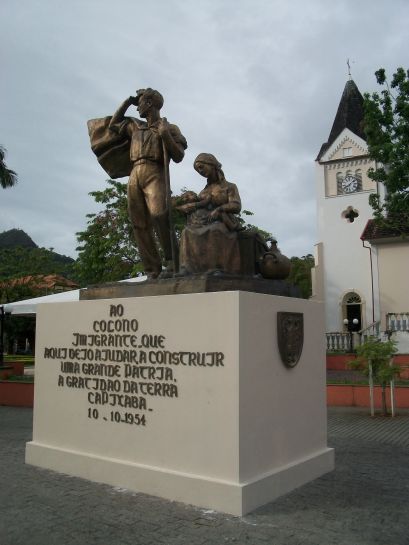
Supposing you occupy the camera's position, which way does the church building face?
facing the viewer

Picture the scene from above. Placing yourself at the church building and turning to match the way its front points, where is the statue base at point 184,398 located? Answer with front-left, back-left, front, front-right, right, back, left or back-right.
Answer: front

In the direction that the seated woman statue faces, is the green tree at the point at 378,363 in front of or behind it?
behind

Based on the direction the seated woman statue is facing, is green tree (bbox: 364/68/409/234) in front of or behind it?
behind

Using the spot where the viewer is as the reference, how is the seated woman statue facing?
facing the viewer and to the left of the viewer

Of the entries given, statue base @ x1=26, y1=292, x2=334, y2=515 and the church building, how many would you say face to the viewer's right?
0

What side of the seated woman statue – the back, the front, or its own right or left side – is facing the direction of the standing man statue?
right

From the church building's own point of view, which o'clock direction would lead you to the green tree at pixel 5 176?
The green tree is roughly at 1 o'clock from the church building.

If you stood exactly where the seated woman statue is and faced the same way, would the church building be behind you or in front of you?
behind

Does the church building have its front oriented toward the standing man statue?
yes

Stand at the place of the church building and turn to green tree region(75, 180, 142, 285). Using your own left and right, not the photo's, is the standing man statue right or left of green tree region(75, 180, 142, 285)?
left

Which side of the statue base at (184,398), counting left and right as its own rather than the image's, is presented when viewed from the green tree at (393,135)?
back
